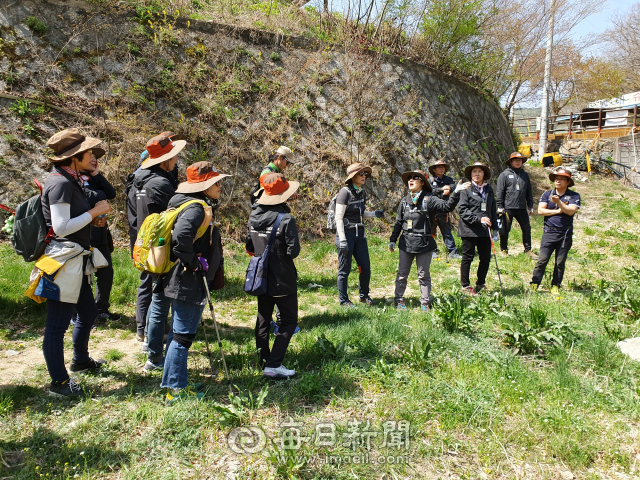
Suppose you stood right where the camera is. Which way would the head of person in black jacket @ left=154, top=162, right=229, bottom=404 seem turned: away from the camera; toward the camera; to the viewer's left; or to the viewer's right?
to the viewer's right

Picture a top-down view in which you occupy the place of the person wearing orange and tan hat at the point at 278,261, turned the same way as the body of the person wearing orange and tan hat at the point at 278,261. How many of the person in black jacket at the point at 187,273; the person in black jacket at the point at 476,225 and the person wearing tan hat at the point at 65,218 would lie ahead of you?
1

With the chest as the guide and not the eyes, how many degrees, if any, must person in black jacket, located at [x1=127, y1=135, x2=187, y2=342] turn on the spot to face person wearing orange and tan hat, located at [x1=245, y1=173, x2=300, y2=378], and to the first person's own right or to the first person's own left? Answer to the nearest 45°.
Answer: approximately 90° to the first person's own right

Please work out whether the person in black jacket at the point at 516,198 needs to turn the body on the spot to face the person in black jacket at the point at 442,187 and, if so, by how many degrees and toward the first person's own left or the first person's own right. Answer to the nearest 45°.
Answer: approximately 45° to the first person's own right

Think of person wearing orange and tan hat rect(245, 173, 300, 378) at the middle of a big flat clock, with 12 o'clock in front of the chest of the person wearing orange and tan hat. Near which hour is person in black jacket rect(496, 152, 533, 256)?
The person in black jacket is roughly at 12 o'clock from the person wearing orange and tan hat.

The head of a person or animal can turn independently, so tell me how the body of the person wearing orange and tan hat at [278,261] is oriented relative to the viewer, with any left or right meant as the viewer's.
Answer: facing away from the viewer and to the right of the viewer

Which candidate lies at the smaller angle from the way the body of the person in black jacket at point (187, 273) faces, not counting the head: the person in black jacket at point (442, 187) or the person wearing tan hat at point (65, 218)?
the person in black jacket

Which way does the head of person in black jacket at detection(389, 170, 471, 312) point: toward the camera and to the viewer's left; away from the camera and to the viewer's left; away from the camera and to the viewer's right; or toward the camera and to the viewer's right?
toward the camera and to the viewer's left

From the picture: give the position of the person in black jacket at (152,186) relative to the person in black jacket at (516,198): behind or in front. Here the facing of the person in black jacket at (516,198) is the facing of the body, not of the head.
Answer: in front

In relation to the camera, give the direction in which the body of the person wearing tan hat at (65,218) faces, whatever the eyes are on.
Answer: to the viewer's right

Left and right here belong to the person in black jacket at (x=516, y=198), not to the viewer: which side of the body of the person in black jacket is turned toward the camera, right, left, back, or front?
front

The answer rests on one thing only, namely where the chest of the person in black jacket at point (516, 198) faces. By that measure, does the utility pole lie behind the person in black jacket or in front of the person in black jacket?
behind

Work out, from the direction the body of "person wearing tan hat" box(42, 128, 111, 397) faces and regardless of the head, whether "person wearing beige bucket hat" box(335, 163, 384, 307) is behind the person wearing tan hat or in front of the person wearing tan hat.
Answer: in front

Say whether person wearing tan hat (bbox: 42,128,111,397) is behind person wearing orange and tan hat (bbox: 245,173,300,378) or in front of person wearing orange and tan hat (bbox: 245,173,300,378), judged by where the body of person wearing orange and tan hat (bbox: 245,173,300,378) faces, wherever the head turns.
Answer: behind

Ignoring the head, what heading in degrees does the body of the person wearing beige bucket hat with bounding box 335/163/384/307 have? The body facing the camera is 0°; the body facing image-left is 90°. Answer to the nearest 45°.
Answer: approximately 315°

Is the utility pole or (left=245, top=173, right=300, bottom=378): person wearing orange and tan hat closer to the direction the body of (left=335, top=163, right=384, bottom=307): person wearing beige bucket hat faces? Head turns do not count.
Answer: the person wearing orange and tan hat

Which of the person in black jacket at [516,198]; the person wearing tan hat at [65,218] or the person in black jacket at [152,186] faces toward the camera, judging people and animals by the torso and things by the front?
the person in black jacket at [516,198]
